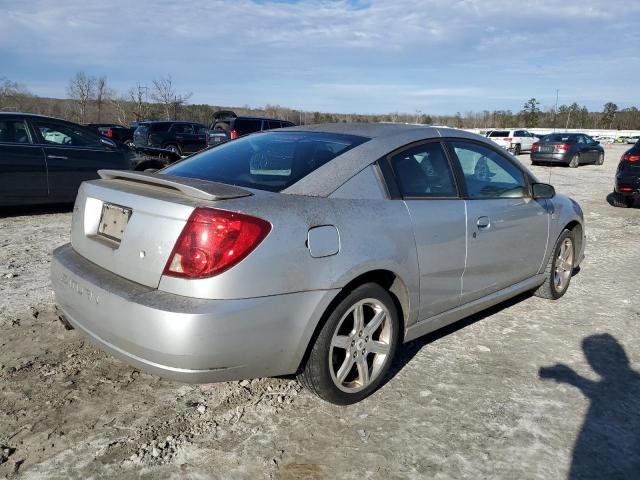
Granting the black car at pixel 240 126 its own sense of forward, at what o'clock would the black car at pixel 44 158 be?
the black car at pixel 44 158 is roughly at 5 o'clock from the black car at pixel 240 126.

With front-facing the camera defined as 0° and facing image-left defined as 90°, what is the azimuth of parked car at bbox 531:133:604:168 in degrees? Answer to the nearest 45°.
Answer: approximately 225°

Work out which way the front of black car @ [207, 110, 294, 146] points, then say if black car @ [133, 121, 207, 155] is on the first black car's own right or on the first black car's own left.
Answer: on the first black car's own left

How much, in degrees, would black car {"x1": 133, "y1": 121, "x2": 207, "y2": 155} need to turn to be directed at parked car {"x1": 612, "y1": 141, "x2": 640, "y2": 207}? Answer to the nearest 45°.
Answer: approximately 90° to its right
